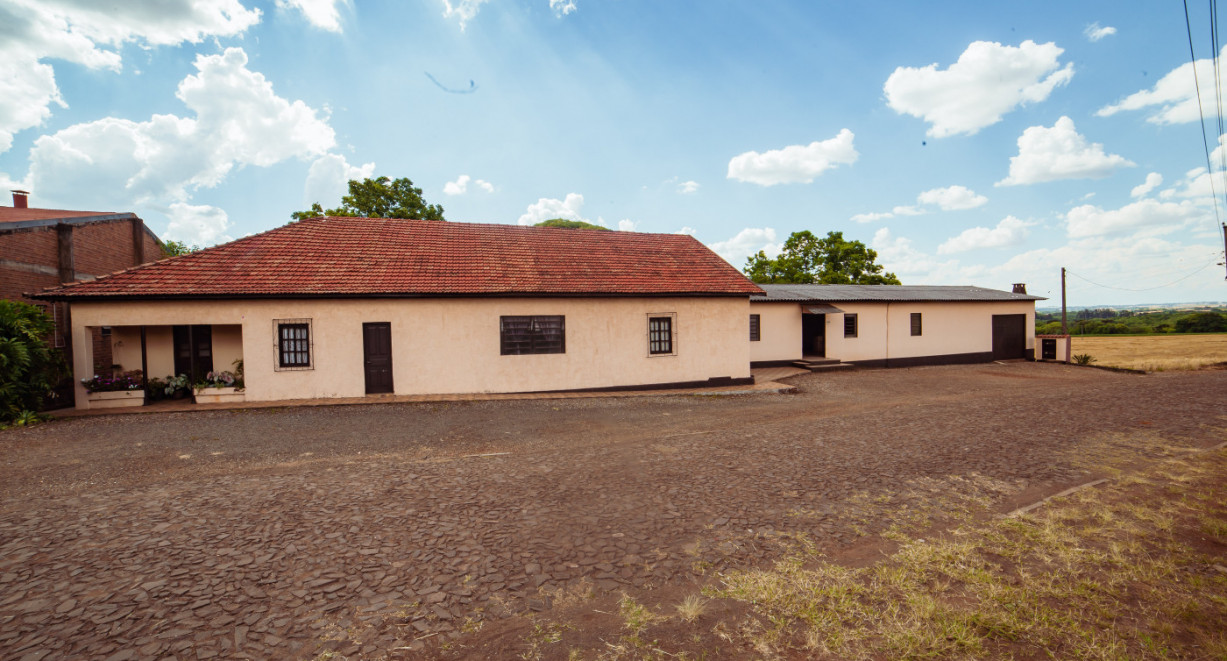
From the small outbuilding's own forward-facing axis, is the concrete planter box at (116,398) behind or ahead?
ahead

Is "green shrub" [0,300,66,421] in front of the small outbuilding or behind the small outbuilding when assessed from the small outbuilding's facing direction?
in front

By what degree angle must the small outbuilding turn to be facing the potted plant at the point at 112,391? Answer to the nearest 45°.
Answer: approximately 45° to its right

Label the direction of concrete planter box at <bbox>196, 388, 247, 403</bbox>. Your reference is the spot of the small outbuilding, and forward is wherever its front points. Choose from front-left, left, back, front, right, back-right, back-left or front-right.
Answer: front-right

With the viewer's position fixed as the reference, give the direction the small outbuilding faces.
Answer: facing the viewer

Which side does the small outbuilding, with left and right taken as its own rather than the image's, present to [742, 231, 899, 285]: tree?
back

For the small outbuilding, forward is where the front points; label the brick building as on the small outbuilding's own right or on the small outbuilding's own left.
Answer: on the small outbuilding's own right
